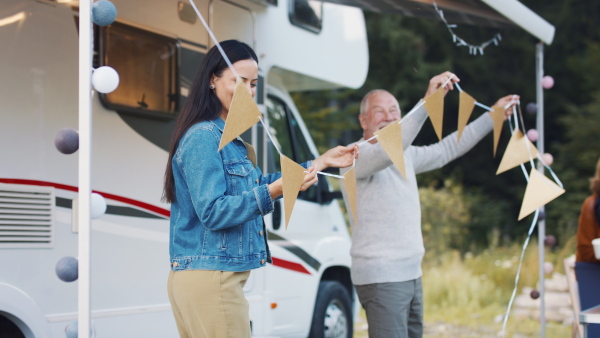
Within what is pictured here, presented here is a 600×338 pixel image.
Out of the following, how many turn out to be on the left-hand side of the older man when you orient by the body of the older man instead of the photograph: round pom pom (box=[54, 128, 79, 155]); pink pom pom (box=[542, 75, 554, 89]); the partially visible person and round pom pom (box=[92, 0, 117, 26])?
2

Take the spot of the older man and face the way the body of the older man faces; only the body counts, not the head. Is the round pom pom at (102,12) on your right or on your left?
on your right

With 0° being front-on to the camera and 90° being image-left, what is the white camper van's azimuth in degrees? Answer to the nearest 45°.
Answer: approximately 225°

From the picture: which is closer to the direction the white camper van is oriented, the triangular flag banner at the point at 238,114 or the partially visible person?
the partially visible person

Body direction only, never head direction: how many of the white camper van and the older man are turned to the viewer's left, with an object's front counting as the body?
0

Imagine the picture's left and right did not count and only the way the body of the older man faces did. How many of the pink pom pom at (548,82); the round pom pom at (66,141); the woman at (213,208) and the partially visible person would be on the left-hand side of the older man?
2

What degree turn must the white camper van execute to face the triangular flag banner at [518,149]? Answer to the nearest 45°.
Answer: approximately 45° to its right

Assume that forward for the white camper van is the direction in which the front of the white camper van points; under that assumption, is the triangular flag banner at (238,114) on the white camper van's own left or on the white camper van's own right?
on the white camper van's own right

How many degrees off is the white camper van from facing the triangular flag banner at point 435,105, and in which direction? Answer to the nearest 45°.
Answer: approximately 45° to its right

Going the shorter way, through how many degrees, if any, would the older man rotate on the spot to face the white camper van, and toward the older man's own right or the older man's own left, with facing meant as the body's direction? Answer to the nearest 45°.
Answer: approximately 135° to the older man's own right

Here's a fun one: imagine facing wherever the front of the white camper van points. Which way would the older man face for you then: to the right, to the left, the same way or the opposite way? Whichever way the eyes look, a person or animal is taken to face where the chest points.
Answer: to the right
